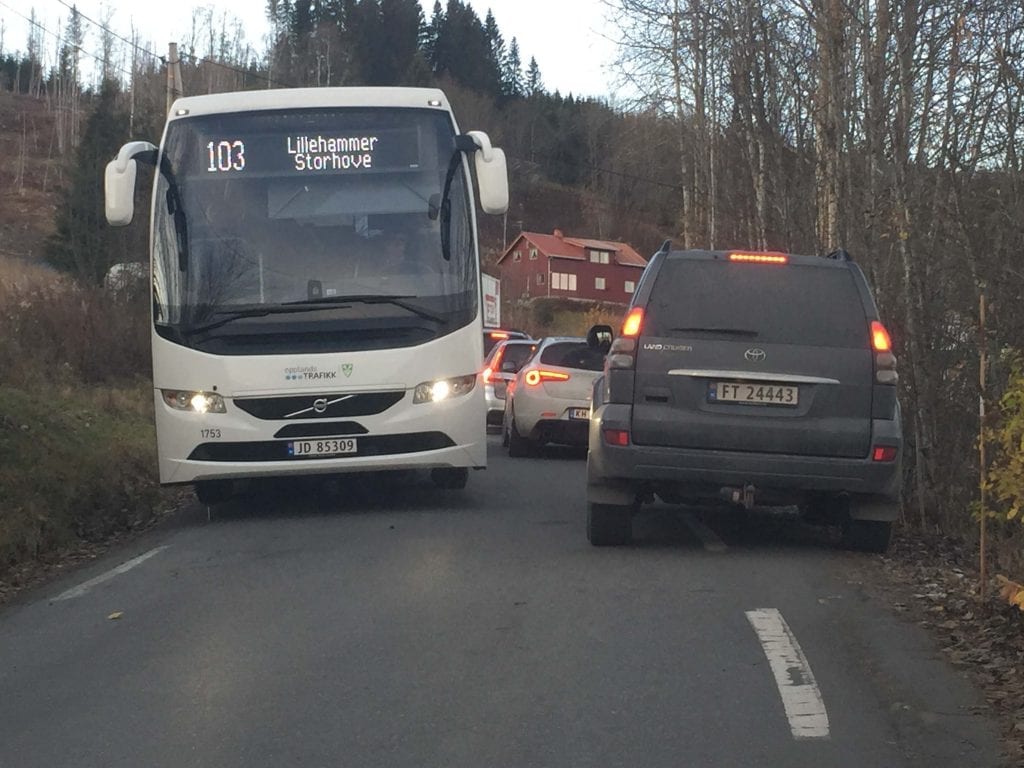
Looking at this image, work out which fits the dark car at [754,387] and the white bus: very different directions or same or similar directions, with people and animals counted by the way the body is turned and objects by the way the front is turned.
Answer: very different directions

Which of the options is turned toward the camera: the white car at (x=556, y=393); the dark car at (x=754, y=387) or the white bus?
the white bus

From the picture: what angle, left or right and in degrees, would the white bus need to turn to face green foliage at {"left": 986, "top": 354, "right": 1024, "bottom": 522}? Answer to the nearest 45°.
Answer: approximately 45° to its left

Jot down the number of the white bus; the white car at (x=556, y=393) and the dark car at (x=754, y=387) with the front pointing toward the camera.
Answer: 1

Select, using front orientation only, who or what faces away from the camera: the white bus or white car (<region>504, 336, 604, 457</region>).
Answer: the white car

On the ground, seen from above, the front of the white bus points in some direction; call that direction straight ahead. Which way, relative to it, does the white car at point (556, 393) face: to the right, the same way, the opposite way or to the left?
the opposite way

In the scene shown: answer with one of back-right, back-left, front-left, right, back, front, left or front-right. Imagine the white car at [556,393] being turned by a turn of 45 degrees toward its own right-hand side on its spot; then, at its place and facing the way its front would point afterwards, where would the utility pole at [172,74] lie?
left

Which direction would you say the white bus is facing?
toward the camera

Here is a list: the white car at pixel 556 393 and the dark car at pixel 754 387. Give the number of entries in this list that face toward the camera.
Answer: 0

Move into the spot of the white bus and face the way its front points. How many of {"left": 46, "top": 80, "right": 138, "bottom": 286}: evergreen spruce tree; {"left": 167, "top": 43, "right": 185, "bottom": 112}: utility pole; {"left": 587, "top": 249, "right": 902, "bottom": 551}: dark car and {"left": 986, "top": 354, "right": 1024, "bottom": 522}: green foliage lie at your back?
2

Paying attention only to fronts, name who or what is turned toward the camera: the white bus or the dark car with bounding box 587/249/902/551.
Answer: the white bus

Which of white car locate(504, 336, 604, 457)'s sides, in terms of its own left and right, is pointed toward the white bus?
back

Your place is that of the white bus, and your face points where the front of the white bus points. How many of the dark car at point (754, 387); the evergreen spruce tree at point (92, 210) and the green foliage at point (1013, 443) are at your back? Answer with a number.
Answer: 1

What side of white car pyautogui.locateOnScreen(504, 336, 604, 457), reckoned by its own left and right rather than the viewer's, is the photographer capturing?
back

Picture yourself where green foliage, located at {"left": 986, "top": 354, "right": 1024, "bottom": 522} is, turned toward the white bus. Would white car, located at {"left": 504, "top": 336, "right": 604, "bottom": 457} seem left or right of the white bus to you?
right

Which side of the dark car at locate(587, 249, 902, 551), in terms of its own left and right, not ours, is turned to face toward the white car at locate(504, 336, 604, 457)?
front

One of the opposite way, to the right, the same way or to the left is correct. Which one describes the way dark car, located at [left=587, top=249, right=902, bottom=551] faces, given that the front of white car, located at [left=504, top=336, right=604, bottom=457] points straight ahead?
the same way

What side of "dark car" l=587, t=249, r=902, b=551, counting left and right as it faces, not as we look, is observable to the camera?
back

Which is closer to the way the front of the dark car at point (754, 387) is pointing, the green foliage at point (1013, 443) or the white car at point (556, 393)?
the white car
